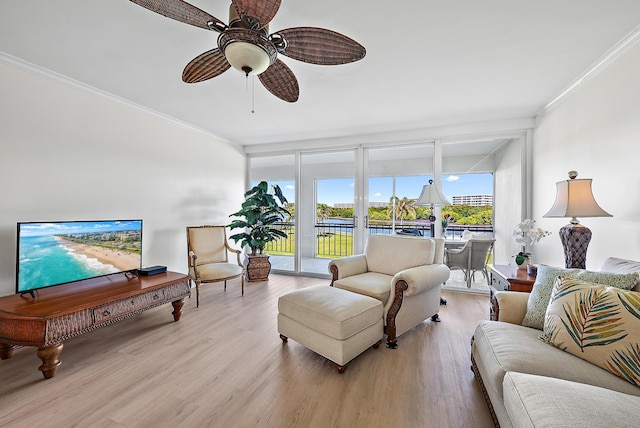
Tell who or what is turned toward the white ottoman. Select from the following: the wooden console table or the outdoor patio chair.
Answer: the wooden console table

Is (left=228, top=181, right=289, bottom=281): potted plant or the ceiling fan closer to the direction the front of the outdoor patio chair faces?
the potted plant

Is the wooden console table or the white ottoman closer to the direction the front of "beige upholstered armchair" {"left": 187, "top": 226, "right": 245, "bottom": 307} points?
the white ottoman

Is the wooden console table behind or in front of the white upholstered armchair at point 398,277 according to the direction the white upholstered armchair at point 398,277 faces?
in front

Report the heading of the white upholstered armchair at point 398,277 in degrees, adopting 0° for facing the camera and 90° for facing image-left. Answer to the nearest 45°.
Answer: approximately 45°

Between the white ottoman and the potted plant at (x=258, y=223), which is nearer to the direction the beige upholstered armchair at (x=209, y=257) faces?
the white ottoman

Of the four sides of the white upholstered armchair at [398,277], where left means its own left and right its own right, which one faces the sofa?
left

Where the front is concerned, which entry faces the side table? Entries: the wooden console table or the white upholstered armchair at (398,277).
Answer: the wooden console table

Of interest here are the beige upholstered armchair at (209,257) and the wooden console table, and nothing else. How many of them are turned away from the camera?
0

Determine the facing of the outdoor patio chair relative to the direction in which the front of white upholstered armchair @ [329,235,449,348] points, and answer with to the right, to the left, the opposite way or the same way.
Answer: to the right

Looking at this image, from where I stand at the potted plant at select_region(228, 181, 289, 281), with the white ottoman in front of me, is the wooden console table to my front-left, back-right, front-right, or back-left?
front-right

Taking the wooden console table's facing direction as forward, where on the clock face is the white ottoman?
The white ottoman is roughly at 12 o'clock from the wooden console table.

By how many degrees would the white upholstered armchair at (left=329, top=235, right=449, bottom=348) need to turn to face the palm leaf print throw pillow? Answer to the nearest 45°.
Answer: approximately 90° to its left

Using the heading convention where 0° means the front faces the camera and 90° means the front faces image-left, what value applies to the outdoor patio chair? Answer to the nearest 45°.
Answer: approximately 135°
